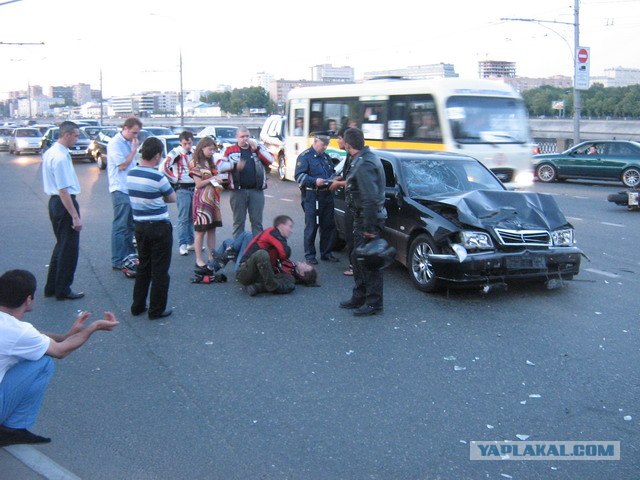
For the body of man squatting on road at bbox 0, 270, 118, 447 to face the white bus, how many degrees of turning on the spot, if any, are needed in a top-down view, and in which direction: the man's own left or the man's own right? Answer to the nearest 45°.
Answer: approximately 45° to the man's own left

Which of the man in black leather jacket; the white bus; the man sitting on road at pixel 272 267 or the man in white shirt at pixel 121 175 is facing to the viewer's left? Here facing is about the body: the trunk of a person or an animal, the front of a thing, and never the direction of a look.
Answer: the man in black leather jacket

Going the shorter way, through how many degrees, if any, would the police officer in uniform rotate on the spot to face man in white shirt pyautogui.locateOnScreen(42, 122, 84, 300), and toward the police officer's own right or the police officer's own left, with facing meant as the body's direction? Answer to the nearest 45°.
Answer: approximately 90° to the police officer's own right

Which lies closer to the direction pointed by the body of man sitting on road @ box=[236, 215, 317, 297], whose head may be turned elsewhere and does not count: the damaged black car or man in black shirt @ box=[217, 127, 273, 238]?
the damaged black car

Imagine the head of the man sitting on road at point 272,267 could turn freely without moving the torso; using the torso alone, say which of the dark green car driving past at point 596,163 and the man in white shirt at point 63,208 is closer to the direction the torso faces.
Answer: the dark green car driving past

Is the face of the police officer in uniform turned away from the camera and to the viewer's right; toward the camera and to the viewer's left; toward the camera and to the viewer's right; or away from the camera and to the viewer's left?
toward the camera and to the viewer's right

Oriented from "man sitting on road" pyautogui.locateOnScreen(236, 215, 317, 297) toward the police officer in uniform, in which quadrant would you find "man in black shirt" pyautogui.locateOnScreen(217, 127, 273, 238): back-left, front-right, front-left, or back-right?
front-left

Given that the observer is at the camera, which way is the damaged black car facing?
facing the viewer and to the right of the viewer

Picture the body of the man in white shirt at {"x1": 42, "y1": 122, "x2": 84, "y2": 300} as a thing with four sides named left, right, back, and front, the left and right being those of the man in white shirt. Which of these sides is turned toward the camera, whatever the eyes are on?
right

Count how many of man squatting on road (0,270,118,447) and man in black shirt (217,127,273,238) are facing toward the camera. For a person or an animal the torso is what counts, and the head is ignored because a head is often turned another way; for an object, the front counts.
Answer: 1

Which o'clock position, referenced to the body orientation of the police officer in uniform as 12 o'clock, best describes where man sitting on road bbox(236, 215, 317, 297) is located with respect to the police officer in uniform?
The man sitting on road is roughly at 2 o'clock from the police officer in uniform.

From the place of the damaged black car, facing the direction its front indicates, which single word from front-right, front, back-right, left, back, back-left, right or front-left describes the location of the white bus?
back-left
